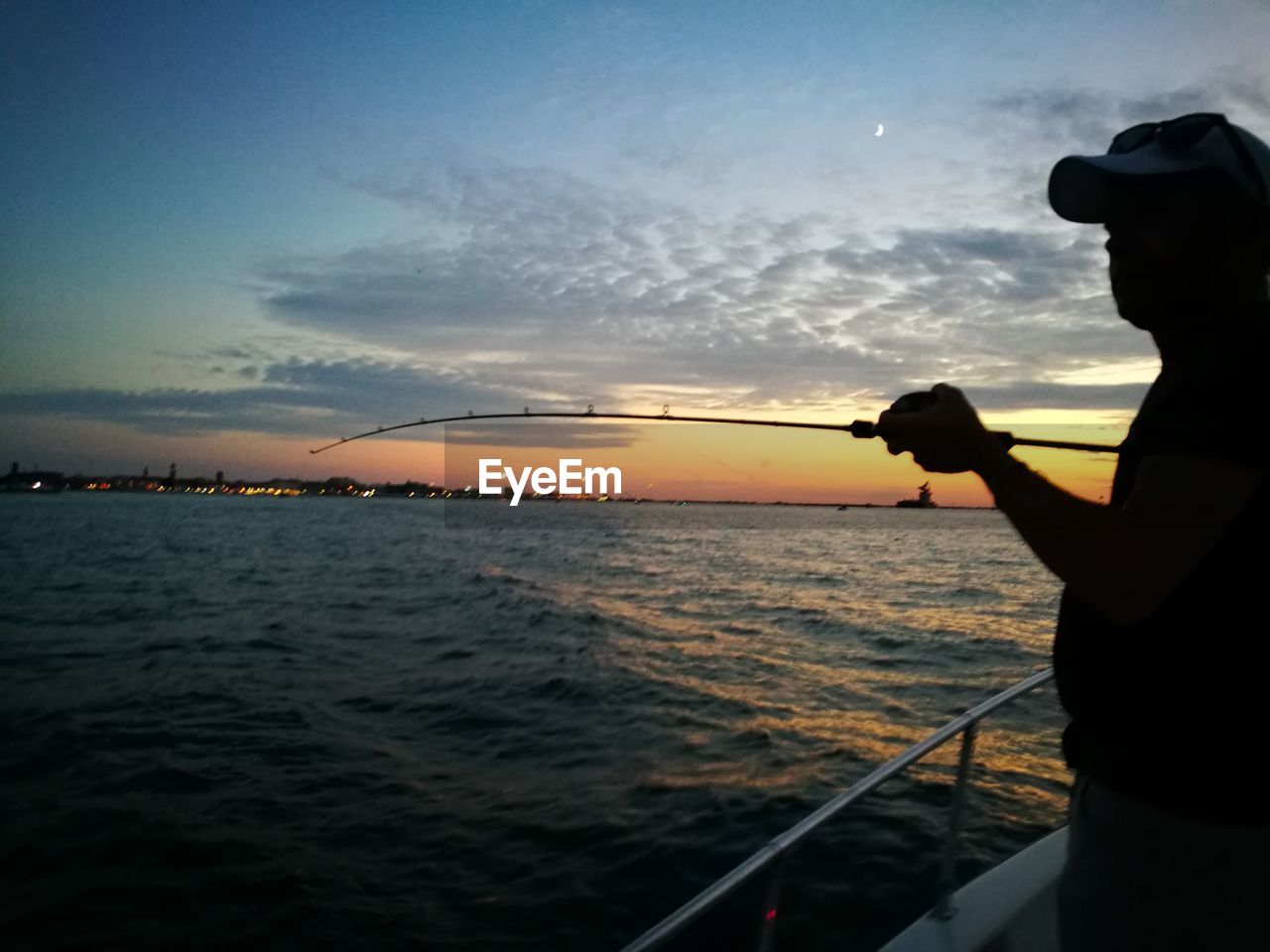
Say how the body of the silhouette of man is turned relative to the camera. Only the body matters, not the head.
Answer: to the viewer's left
